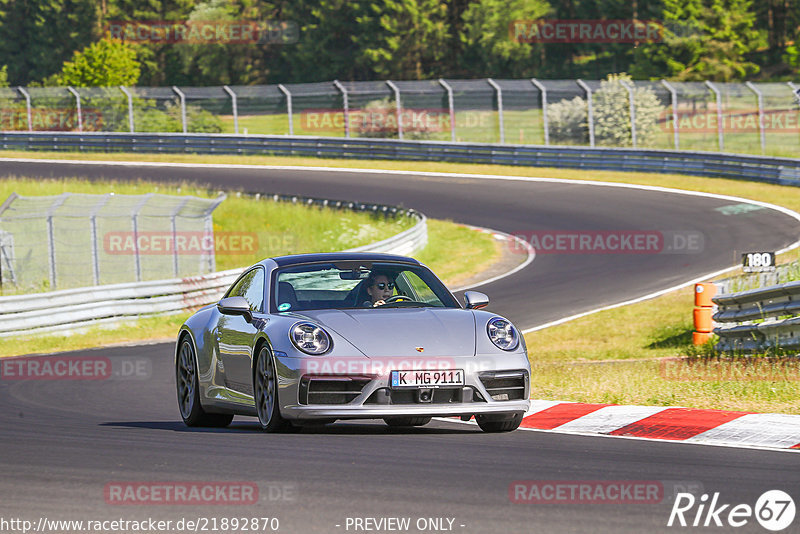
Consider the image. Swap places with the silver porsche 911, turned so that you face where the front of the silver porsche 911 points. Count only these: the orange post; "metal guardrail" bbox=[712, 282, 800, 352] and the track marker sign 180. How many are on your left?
3

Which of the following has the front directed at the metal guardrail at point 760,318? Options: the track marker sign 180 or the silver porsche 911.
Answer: the track marker sign 180

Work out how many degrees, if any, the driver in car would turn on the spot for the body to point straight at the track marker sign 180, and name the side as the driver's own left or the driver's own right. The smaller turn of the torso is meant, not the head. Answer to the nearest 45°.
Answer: approximately 90° to the driver's own left

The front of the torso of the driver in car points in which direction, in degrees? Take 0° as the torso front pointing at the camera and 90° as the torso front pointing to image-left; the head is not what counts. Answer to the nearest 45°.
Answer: approximately 315°

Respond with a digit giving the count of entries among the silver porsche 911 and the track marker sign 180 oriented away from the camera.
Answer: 0

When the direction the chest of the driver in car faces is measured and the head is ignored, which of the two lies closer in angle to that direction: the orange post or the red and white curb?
the red and white curb

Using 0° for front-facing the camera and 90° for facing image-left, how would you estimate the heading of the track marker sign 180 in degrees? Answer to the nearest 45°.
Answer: approximately 0°

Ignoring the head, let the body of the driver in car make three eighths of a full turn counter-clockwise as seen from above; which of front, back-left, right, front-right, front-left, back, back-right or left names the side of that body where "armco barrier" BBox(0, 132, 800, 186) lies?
front

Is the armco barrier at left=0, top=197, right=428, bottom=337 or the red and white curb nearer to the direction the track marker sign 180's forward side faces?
the red and white curb

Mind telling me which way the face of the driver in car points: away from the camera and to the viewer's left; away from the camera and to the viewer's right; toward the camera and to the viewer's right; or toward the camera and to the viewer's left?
toward the camera and to the viewer's right

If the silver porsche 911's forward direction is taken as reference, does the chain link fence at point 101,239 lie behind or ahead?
behind

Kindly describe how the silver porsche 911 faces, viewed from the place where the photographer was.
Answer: facing the viewer and to the right of the viewer

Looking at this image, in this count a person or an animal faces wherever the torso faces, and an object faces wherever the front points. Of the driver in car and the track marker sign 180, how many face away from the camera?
0

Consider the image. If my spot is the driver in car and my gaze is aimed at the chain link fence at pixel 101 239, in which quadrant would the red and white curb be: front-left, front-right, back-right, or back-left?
back-right
